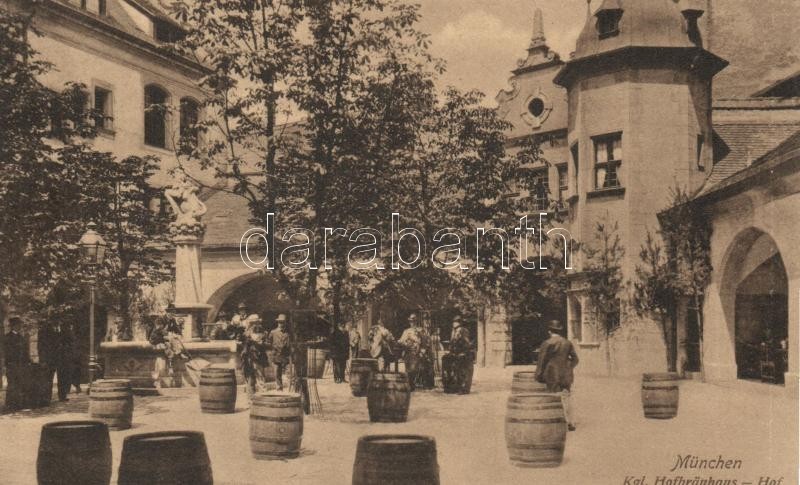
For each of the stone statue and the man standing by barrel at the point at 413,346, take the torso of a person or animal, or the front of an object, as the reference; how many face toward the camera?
2

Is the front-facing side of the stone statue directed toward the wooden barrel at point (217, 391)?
yes

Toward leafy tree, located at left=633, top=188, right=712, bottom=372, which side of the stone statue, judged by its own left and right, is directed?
left

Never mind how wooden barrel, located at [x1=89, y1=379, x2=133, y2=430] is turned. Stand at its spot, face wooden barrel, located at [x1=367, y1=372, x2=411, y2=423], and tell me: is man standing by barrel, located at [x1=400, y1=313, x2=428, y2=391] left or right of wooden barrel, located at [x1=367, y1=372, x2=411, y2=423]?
left

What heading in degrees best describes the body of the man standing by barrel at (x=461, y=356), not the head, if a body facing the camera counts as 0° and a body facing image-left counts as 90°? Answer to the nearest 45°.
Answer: approximately 45°

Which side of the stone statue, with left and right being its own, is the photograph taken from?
front

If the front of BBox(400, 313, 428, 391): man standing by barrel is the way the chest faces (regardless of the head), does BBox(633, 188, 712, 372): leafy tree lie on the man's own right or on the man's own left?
on the man's own left

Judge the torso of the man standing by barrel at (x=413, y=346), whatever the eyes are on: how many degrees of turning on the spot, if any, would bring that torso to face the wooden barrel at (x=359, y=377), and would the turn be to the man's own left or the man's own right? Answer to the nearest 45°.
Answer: approximately 45° to the man's own right

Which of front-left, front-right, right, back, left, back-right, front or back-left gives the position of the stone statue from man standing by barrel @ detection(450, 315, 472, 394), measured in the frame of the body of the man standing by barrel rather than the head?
front-right

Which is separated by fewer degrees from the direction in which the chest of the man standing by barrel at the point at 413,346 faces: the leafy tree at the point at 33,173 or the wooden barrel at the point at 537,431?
the wooden barrel

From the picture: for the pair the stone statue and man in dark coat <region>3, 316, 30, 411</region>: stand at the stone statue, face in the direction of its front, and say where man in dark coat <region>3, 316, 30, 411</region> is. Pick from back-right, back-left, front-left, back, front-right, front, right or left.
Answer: front-right

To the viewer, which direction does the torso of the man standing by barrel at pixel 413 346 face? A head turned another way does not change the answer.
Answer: toward the camera

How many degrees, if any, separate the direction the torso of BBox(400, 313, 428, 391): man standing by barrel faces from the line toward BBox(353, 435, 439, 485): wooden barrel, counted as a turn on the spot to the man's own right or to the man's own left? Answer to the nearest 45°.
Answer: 0° — they already face it

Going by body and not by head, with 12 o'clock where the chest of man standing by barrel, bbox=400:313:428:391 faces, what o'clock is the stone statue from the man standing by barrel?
The stone statue is roughly at 3 o'clock from the man standing by barrel.
